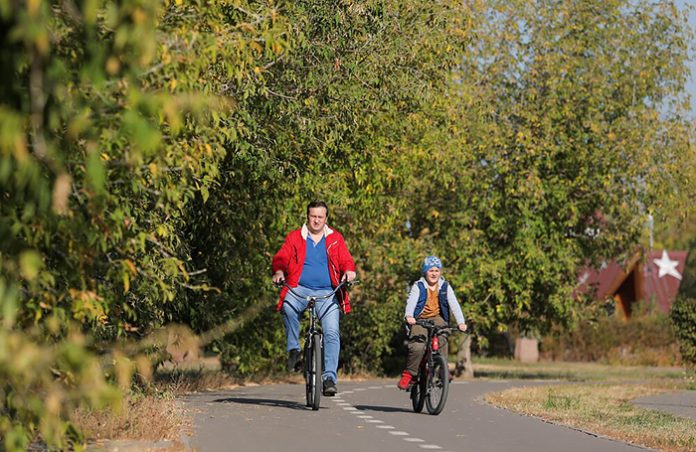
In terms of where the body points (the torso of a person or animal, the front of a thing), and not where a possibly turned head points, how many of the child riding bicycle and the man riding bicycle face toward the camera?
2

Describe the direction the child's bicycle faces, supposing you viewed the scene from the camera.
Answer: facing the viewer and to the right of the viewer

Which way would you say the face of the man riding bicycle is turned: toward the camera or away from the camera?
toward the camera

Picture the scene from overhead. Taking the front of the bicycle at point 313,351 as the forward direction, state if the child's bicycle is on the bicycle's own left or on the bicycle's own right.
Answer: on the bicycle's own left

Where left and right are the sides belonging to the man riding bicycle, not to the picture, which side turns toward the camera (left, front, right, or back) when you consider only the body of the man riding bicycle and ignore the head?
front

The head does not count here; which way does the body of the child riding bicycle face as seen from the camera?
toward the camera

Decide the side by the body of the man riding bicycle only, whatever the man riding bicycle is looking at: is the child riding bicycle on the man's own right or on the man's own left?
on the man's own left

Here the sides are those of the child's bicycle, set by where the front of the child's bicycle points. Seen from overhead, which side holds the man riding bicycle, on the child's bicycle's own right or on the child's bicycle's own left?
on the child's bicycle's own right

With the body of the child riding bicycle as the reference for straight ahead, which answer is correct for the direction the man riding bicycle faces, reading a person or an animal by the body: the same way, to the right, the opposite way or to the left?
the same way

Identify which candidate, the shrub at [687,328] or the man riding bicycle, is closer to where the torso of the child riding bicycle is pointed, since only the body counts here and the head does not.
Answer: the man riding bicycle
